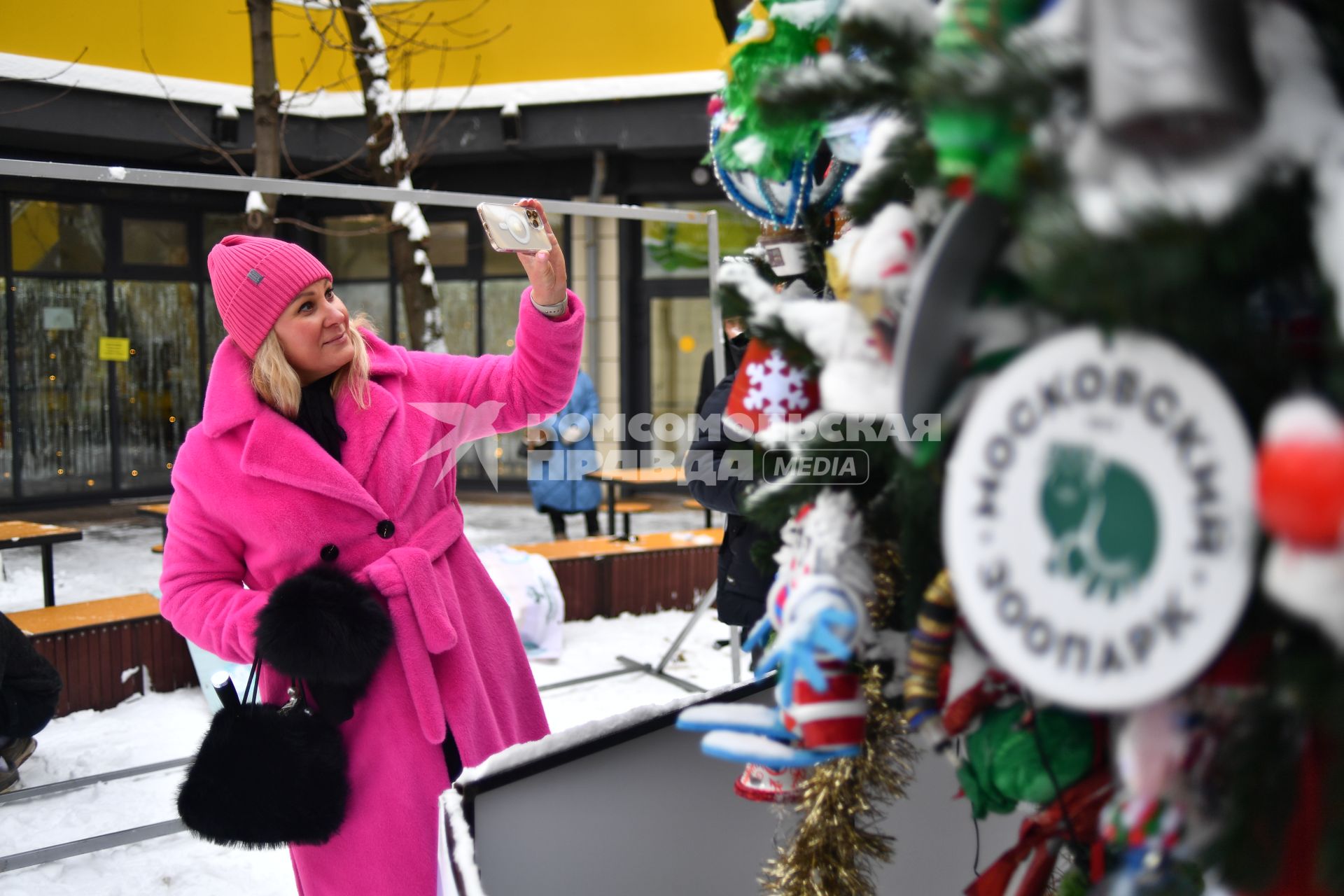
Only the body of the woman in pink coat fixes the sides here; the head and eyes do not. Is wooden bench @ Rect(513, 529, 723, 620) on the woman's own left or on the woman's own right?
on the woman's own left

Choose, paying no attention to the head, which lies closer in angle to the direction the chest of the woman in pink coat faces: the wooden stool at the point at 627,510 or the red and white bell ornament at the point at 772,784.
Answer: the red and white bell ornament

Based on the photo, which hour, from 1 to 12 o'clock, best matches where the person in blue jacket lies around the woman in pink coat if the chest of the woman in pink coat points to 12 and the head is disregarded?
The person in blue jacket is roughly at 8 o'clock from the woman in pink coat.

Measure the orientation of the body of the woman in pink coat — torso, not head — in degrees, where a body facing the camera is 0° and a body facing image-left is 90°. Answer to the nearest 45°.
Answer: approximately 315°

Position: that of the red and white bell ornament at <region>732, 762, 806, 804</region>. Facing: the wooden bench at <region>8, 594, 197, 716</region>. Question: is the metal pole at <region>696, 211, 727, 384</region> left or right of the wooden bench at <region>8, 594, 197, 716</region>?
right

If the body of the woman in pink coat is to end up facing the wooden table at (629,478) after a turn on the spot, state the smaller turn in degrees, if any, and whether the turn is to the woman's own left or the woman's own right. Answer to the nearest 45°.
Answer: approximately 135° to the woman's own left

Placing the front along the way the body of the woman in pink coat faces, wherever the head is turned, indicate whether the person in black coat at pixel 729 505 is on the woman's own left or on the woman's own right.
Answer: on the woman's own left

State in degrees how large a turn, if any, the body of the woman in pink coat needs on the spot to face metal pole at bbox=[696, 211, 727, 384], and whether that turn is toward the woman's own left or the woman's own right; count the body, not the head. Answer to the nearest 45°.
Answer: approximately 90° to the woman's own left

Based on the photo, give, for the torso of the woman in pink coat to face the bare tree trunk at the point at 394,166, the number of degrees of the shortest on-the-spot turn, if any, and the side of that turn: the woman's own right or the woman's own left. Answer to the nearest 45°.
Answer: approximately 135° to the woman's own left

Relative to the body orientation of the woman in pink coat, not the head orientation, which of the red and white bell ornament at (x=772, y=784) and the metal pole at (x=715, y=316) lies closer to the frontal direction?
the red and white bell ornament
